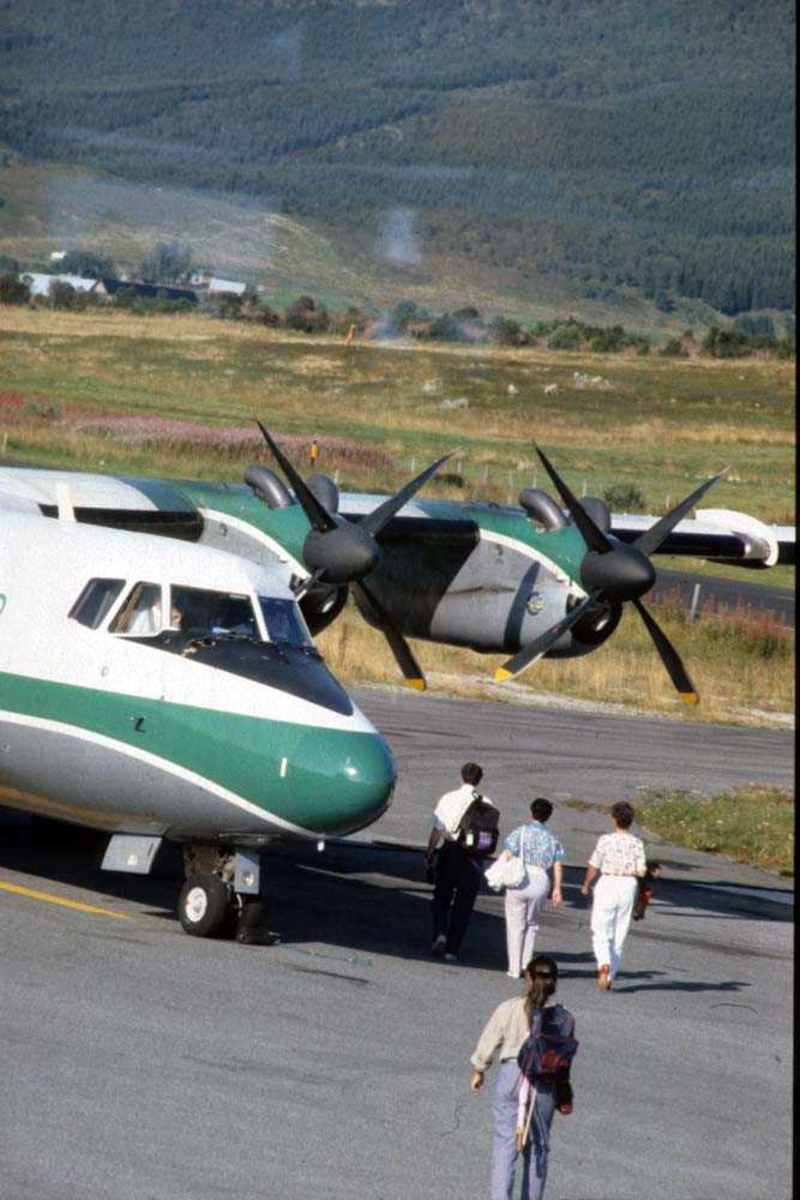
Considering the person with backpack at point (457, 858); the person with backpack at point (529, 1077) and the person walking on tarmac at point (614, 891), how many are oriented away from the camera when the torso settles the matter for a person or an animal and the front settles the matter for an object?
3

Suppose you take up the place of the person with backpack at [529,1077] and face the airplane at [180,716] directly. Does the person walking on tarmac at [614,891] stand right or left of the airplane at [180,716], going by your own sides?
right

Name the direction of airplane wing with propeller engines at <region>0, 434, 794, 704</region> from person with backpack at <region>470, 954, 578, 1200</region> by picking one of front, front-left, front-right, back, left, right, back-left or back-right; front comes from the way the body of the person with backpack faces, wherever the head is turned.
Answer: front

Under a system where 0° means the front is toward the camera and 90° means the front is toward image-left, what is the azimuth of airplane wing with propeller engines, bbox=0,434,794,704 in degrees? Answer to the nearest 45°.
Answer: approximately 315°

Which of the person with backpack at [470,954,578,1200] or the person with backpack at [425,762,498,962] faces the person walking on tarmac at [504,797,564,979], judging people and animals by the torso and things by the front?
the person with backpack at [470,954,578,1200]

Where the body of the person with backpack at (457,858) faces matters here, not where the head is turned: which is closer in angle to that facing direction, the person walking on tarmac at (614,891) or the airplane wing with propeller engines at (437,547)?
the airplane wing with propeller engines

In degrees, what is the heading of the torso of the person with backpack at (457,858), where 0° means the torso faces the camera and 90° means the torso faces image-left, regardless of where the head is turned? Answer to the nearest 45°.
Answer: approximately 180°

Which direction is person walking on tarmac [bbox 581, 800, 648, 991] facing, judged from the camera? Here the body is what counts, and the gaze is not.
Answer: away from the camera

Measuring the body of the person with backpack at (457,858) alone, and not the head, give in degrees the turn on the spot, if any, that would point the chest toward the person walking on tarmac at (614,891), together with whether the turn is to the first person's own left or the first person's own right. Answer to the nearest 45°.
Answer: approximately 90° to the first person's own right

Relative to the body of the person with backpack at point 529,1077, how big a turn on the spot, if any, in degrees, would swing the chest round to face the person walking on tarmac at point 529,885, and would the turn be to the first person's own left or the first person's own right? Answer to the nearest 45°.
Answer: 0° — they already face them

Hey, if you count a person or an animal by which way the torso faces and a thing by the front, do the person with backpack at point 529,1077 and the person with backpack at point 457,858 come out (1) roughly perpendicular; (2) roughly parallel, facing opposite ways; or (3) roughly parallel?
roughly parallel

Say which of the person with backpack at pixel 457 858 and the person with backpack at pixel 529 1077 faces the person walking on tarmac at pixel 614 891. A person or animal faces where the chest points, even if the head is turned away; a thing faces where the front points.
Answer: the person with backpack at pixel 529 1077

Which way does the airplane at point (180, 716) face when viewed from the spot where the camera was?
facing the viewer and to the right of the viewer

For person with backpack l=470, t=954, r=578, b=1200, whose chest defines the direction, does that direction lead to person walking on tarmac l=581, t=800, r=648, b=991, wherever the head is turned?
yes

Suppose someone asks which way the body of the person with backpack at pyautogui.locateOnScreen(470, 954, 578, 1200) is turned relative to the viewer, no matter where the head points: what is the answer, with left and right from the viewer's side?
facing away from the viewer

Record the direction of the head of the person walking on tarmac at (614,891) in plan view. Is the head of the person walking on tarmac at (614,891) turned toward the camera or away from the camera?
away from the camera
